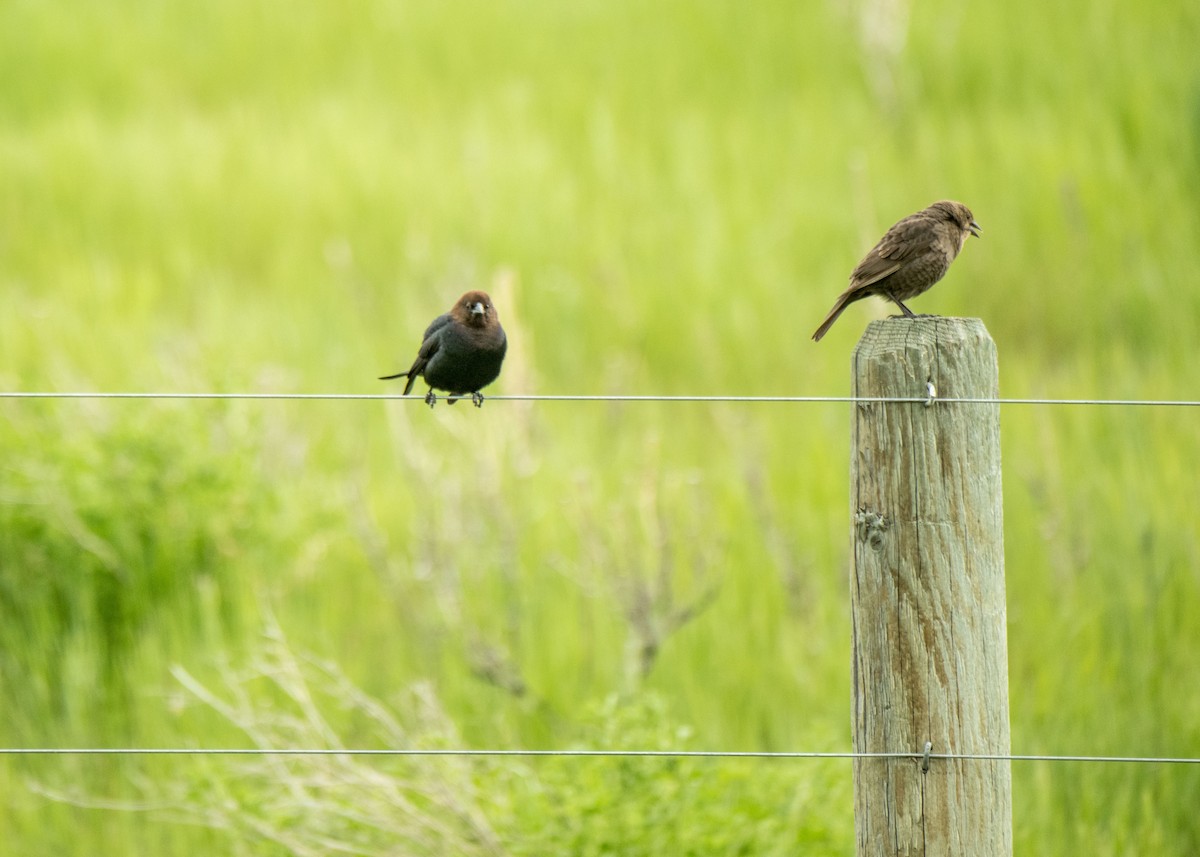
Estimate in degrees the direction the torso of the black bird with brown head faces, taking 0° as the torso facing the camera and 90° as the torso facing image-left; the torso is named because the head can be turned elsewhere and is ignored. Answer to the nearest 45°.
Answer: approximately 315°

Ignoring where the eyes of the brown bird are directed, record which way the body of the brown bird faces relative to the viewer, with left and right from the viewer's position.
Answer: facing to the right of the viewer

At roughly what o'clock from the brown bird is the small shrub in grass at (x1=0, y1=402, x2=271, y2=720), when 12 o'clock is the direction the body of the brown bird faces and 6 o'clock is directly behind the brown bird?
The small shrub in grass is roughly at 7 o'clock from the brown bird.

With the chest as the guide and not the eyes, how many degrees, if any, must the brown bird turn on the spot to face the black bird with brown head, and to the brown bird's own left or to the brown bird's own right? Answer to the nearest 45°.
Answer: approximately 180°
